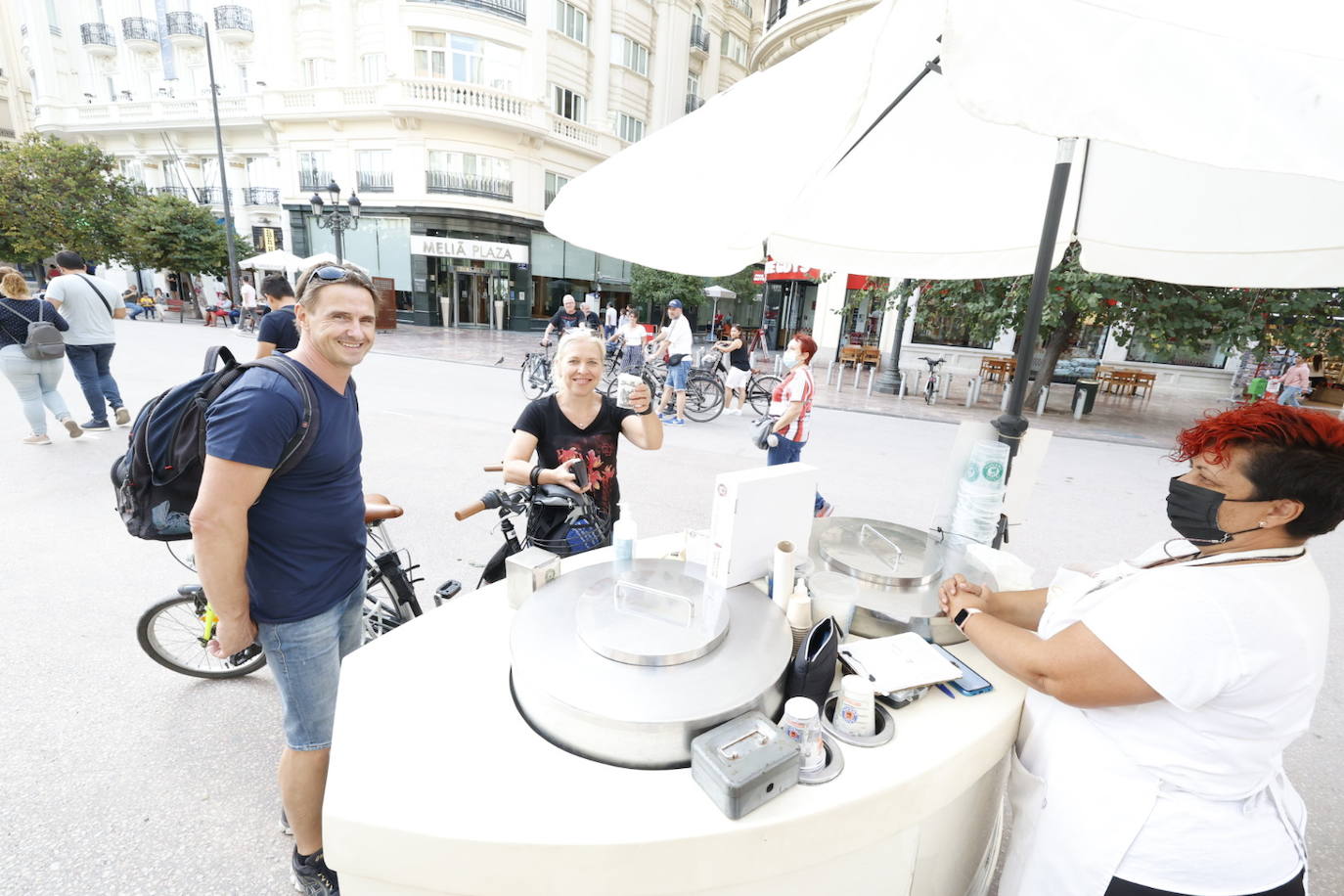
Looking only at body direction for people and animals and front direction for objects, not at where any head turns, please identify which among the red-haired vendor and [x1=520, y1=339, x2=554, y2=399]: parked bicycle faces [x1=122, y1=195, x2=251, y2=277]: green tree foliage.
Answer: the red-haired vendor

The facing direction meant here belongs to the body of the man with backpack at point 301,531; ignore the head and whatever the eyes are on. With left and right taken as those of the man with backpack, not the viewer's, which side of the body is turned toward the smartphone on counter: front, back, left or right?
front

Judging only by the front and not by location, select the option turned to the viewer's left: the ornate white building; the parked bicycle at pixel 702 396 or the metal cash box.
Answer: the parked bicycle

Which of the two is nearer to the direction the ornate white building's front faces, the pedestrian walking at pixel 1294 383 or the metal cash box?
the metal cash box

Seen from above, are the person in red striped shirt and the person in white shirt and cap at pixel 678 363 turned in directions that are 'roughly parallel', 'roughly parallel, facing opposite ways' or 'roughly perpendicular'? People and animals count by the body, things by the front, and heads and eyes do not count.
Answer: roughly parallel

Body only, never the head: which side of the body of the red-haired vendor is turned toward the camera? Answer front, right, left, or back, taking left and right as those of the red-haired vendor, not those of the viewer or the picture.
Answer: left

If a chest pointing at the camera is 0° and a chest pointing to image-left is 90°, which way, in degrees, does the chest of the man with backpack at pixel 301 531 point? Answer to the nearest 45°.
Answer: approximately 315°

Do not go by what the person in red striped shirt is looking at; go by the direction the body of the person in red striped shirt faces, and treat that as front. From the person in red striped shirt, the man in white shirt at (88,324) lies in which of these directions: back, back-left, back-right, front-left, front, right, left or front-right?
front

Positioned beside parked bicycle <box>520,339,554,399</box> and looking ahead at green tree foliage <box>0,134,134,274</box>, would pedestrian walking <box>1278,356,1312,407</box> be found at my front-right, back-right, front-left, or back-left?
back-right

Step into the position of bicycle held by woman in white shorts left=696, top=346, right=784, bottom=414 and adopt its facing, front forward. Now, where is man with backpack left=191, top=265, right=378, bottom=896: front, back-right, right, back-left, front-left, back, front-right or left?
left

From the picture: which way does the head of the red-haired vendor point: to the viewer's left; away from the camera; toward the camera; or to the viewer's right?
to the viewer's left

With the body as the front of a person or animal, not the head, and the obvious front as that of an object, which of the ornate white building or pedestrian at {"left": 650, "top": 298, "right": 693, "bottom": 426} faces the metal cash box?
the ornate white building

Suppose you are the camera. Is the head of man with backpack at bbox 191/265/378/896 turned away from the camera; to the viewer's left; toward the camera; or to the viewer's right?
toward the camera

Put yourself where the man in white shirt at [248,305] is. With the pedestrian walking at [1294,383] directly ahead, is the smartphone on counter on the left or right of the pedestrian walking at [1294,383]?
right

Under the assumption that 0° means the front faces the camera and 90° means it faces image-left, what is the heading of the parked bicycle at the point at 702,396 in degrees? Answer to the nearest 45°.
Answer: approximately 90°

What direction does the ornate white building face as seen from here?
toward the camera

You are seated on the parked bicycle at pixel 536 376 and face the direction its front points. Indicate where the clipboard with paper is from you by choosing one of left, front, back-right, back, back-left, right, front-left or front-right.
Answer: front-left

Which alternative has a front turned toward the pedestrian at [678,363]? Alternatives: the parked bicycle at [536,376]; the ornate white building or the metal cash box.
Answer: the ornate white building
